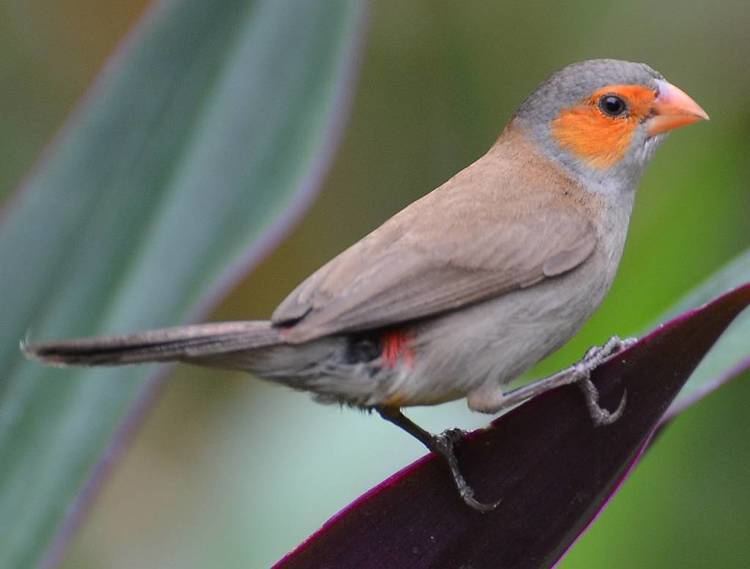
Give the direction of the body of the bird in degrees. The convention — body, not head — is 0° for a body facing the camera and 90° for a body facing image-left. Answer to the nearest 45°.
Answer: approximately 270°
